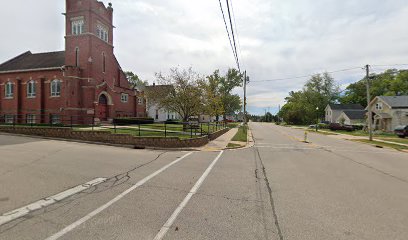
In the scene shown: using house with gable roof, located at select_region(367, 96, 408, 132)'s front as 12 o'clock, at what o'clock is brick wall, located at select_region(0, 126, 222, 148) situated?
The brick wall is roughly at 11 o'clock from the house with gable roof.

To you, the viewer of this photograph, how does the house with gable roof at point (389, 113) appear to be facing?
facing the viewer and to the left of the viewer

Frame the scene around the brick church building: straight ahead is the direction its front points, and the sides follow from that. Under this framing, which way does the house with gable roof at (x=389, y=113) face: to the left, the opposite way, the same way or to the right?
the opposite way

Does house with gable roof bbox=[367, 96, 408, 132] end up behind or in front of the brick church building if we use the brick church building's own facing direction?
in front

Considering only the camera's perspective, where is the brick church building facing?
facing the viewer and to the right of the viewer

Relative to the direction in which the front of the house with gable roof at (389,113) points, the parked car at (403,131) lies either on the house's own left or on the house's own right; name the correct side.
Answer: on the house's own left

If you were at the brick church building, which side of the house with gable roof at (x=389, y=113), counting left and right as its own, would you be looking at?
front

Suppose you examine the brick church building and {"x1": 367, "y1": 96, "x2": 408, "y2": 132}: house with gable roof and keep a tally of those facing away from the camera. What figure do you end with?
0
